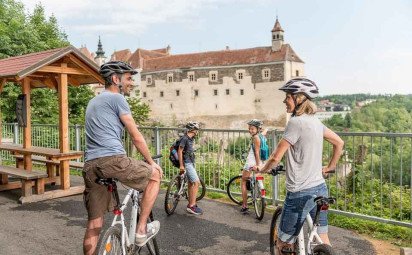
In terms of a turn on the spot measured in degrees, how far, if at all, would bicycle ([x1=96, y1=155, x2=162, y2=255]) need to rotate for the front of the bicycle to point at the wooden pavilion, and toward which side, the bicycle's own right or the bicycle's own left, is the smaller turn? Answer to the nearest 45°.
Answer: approximately 45° to the bicycle's own left

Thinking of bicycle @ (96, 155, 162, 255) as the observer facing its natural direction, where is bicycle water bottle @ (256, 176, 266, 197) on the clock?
The bicycle water bottle is roughly at 12 o'clock from the bicycle.

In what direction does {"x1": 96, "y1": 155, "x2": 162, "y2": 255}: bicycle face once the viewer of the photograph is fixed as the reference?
facing away from the viewer and to the right of the viewer

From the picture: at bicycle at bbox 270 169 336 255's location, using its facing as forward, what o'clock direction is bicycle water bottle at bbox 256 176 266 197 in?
The bicycle water bottle is roughly at 1 o'clock from the bicycle.

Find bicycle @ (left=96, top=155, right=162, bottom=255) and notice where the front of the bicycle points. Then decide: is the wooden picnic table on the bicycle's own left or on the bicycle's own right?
on the bicycle's own left

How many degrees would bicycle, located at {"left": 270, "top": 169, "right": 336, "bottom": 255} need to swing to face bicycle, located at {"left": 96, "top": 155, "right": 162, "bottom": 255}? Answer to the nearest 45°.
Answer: approximately 45° to its left

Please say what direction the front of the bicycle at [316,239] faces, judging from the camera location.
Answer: facing away from the viewer and to the left of the viewer
